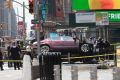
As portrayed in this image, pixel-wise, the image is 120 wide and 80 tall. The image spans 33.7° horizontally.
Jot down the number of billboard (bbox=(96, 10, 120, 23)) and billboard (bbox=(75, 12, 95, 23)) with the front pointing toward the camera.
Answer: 2

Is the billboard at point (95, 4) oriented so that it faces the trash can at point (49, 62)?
yes

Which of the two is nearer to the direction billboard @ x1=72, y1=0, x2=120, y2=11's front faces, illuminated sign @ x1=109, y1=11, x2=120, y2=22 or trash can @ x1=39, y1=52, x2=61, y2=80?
the trash can

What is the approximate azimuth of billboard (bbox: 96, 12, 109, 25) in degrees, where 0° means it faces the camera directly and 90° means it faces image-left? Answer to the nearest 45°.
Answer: approximately 0°

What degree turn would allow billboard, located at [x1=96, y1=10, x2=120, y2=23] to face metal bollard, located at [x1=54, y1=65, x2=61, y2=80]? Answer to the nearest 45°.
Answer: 0° — it already faces it

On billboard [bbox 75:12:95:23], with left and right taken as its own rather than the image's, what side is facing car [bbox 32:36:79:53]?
front

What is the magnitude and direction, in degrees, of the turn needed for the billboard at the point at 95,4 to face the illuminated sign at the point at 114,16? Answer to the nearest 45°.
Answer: approximately 90° to its left
